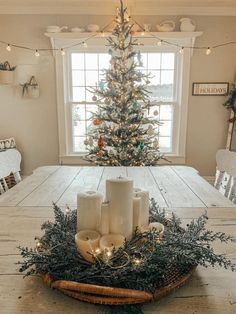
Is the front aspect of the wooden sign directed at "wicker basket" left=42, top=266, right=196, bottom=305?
yes

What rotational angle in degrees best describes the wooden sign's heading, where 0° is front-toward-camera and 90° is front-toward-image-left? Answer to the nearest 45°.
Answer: approximately 0°

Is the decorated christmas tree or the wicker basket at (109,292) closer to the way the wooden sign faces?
the wicker basket

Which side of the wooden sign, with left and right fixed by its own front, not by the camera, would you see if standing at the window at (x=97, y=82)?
right

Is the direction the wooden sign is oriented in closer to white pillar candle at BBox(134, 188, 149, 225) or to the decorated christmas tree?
the white pillar candle

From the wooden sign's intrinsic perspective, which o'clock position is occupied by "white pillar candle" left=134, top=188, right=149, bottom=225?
The white pillar candle is roughly at 12 o'clock from the wooden sign.

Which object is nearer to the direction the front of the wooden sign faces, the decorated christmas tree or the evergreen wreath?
the evergreen wreath

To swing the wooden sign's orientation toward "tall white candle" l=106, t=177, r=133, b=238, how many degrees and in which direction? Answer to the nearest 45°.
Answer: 0° — it already faces it

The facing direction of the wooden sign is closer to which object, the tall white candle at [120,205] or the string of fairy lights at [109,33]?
the tall white candle
